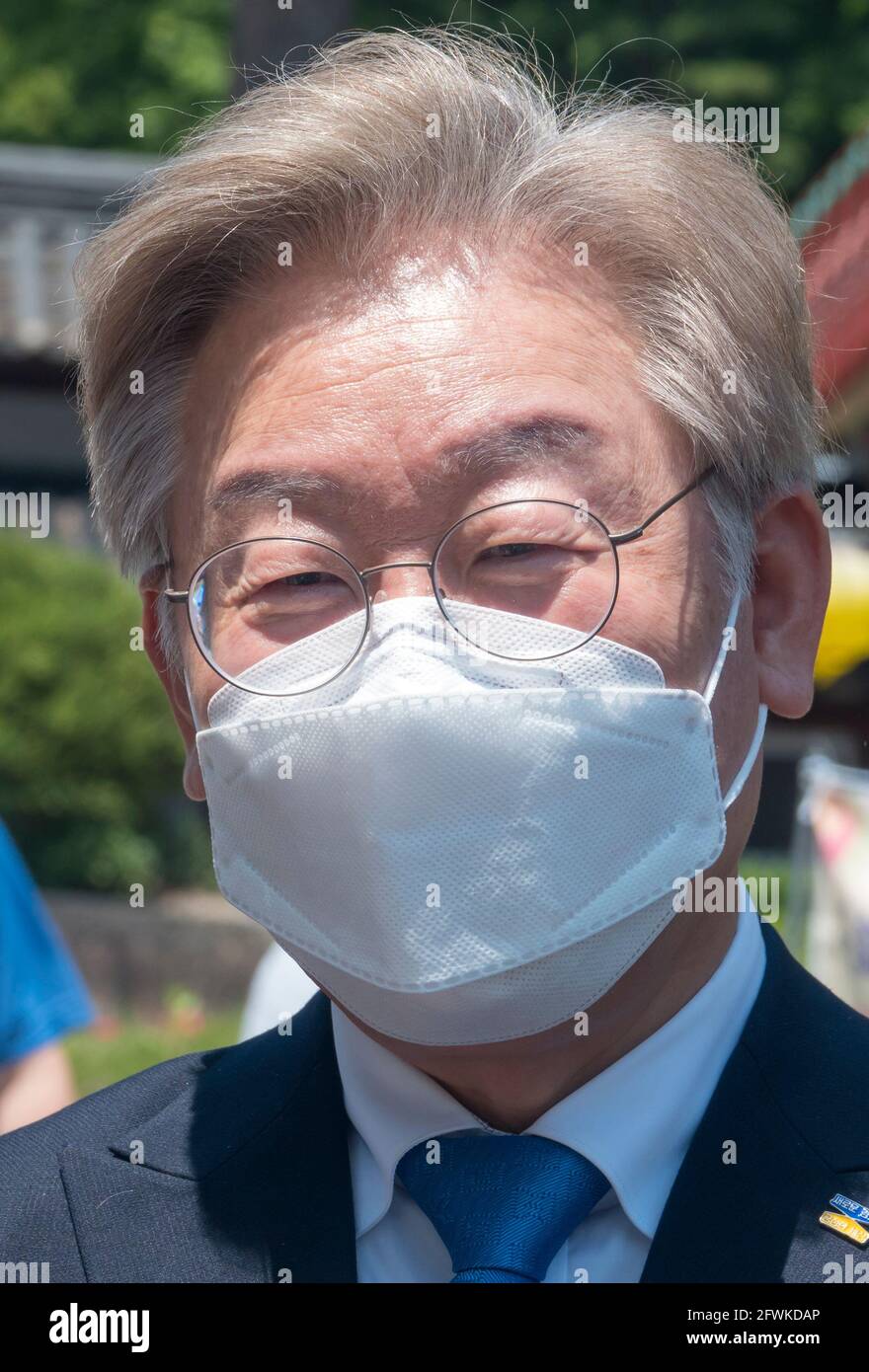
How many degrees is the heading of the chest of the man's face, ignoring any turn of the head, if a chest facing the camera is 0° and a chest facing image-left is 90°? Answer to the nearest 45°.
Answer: approximately 0°

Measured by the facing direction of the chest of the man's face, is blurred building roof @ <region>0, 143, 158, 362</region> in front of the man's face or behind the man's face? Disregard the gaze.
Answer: behind

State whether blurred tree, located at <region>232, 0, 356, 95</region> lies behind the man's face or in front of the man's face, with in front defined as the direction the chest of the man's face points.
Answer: behind
